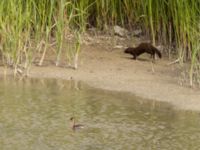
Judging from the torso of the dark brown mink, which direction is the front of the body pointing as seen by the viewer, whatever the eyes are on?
to the viewer's left
